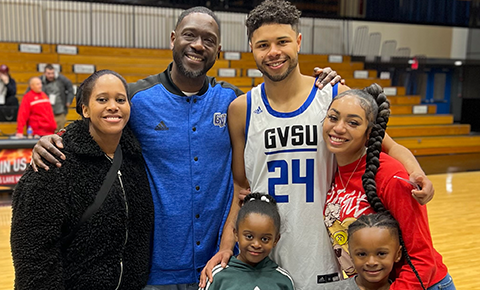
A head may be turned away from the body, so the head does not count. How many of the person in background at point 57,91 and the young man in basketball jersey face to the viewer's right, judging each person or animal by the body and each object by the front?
0

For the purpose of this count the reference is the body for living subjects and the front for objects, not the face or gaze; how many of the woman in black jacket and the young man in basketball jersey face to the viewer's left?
0

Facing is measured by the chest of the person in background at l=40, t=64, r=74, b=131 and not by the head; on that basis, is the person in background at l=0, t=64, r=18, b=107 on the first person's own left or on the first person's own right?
on the first person's own right

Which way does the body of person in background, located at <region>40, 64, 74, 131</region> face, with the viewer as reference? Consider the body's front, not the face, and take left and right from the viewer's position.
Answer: facing the viewer and to the left of the viewer

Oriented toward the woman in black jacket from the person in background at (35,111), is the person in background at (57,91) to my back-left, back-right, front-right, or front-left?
back-left

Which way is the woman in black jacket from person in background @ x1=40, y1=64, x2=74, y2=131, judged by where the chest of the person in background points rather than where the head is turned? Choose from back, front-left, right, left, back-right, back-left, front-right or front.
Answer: front-left

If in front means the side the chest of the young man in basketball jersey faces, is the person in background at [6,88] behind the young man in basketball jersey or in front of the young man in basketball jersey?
behind
